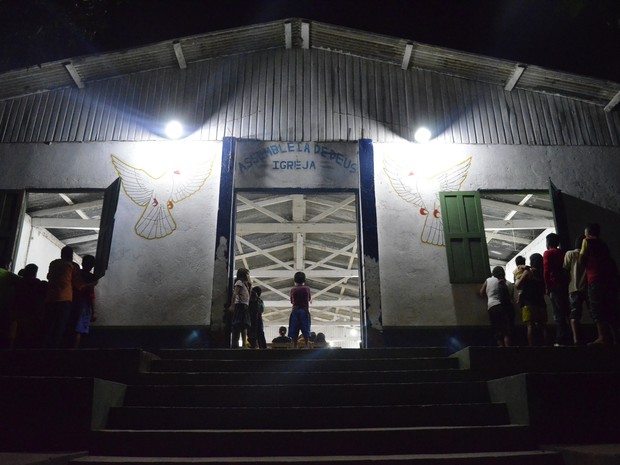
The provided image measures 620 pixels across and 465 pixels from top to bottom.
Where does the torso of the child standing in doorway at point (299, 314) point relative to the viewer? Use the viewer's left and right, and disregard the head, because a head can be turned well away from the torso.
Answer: facing away from the viewer

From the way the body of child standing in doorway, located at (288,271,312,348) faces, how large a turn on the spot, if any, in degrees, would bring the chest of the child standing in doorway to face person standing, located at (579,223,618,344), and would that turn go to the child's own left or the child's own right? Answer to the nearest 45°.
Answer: approximately 135° to the child's own right

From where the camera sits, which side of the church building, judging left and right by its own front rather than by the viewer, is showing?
front

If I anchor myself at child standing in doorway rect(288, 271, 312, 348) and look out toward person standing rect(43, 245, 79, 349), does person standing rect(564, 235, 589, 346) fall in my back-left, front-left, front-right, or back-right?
back-left

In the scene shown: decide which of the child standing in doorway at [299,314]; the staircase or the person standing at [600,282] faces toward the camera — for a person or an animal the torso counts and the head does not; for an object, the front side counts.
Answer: the staircase

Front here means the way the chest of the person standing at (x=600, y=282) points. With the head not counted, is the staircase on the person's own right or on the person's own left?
on the person's own left

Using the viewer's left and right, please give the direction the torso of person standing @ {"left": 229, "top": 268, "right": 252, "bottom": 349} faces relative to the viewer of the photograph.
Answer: facing away from the viewer and to the right of the viewer

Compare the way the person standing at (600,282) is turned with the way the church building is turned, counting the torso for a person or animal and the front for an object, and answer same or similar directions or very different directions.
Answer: very different directions

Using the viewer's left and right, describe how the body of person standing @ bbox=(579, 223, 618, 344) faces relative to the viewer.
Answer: facing away from the viewer and to the left of the viewer
